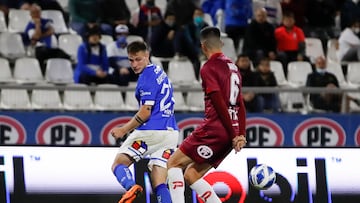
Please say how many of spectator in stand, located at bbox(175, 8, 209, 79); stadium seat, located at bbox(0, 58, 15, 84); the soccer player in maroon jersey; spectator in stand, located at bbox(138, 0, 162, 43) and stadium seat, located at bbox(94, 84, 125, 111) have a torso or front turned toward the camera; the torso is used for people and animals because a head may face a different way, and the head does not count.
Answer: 4

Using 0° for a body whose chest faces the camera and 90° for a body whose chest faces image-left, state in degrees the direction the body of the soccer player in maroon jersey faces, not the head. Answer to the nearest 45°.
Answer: approximately 135°

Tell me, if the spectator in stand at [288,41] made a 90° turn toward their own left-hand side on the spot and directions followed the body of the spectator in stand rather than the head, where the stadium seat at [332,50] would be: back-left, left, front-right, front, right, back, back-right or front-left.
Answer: front-left

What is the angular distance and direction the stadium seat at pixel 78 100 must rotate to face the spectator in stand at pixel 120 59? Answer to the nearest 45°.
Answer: approximately 135° to its left

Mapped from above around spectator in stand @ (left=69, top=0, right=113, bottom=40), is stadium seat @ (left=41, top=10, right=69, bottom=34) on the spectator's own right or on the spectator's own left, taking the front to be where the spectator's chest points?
on the spectator's own right

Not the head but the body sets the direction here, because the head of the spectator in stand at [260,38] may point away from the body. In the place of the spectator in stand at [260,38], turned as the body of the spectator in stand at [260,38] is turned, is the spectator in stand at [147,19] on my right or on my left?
on my right

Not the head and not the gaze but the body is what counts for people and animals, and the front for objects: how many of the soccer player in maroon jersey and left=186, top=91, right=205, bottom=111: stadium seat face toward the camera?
1

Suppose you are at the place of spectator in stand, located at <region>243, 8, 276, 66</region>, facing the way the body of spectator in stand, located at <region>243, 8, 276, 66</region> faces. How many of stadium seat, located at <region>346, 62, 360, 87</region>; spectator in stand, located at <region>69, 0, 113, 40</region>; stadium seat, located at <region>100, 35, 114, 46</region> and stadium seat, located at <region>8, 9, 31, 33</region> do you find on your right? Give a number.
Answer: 3
